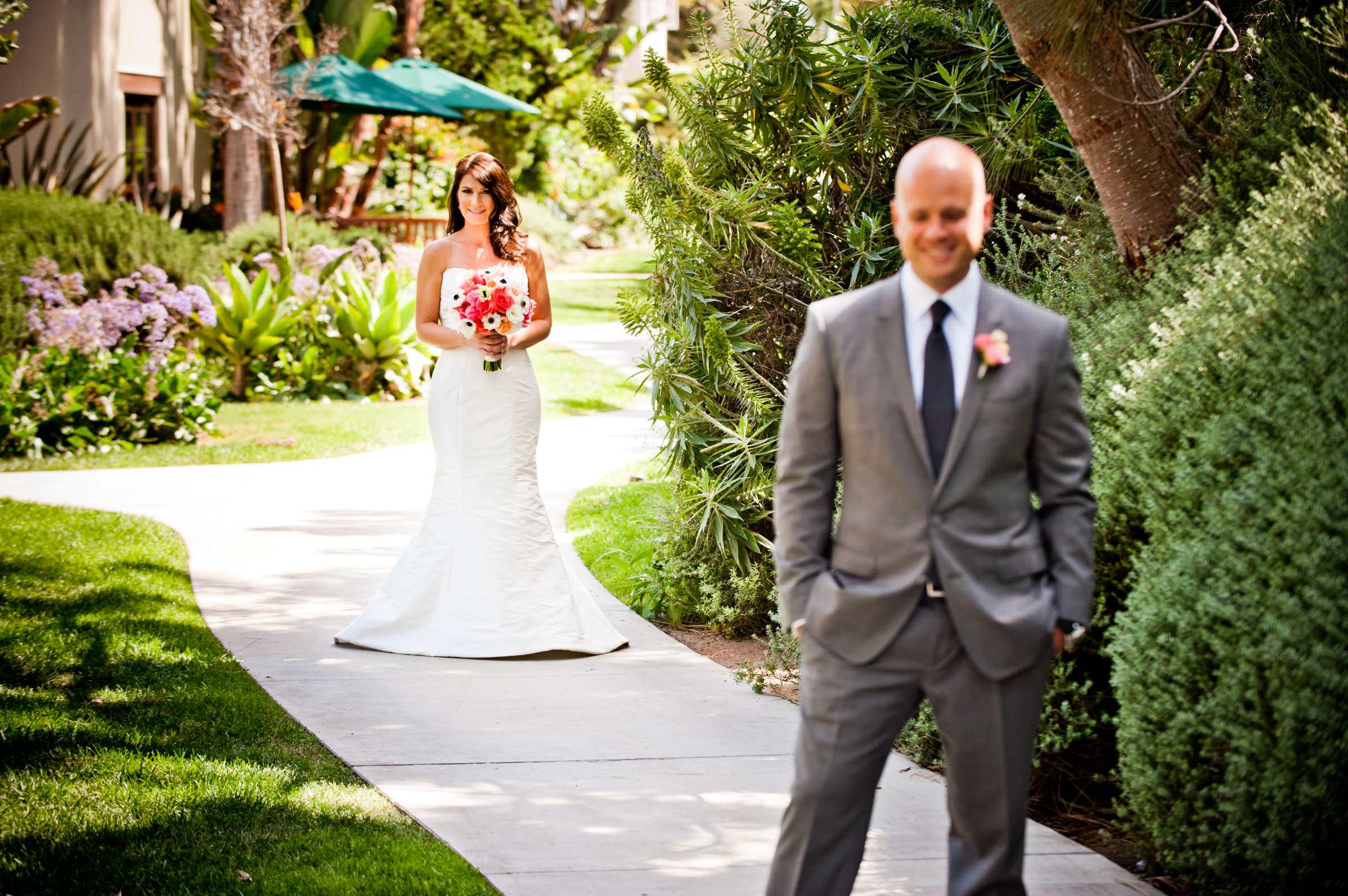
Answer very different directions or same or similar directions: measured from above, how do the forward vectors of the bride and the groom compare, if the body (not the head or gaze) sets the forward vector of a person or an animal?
same or similar directions

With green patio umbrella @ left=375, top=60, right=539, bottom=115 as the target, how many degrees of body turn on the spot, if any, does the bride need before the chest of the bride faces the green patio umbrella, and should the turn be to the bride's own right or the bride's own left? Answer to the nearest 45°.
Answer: approximately 180°

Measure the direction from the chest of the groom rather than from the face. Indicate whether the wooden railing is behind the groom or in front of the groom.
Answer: behind

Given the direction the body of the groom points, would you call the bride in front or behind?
behind

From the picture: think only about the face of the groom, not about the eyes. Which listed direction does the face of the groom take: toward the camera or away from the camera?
toward the camera

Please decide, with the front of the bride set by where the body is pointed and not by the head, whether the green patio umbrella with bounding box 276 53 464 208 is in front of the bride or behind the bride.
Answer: behind

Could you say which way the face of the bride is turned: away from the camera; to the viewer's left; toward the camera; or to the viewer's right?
toward the camera

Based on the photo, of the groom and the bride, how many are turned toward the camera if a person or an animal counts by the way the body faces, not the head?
2

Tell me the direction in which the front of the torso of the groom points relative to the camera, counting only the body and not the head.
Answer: toward the camera

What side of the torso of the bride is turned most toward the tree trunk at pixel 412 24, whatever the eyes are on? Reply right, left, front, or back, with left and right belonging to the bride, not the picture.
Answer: back

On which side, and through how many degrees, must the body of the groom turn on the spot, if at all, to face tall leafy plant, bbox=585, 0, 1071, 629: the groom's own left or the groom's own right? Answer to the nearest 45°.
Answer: approximately 180°
